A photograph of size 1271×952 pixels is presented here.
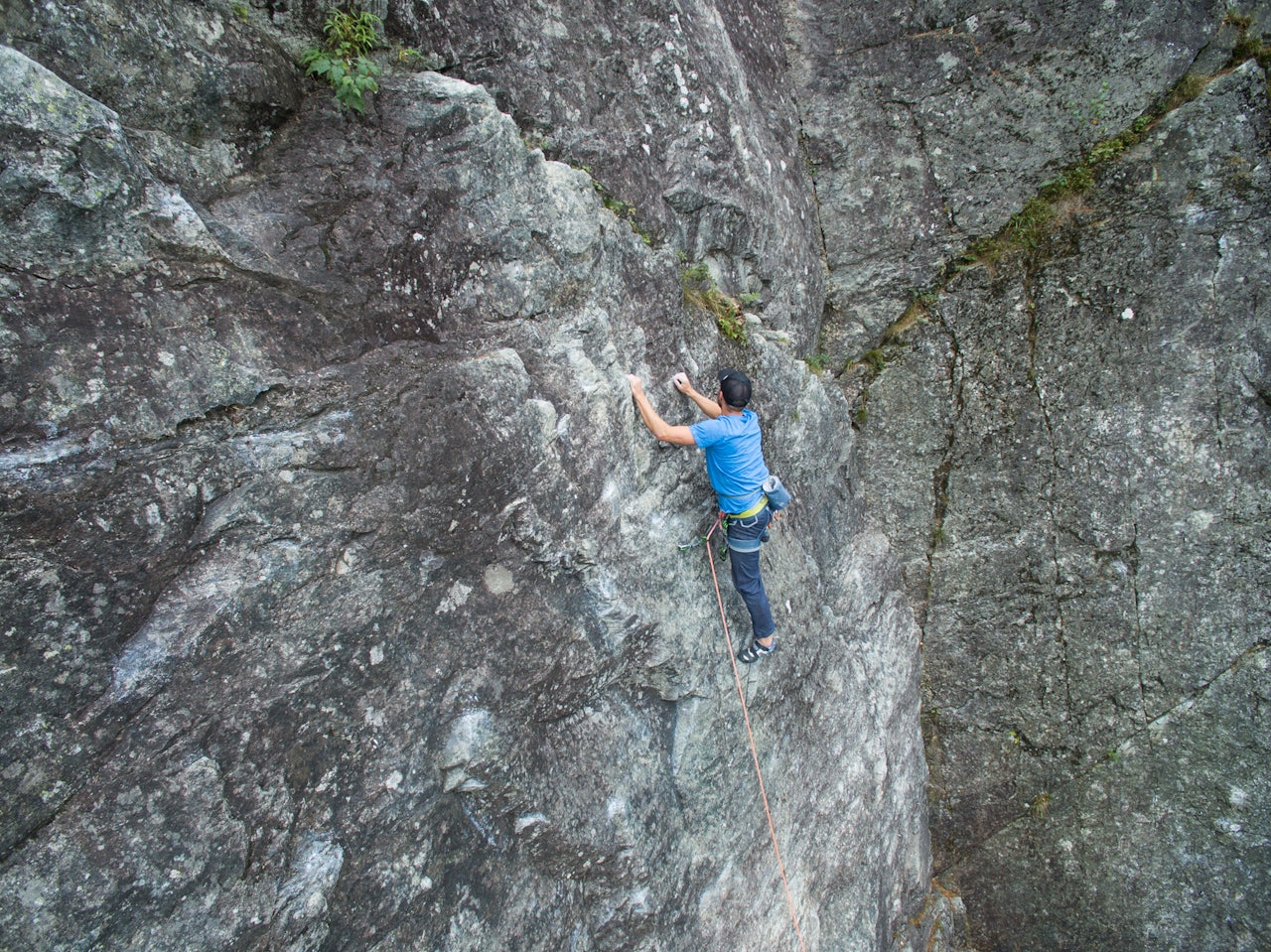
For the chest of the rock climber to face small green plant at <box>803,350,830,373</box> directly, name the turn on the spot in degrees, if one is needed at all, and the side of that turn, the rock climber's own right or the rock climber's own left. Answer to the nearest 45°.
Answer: approximately 90° to the rock climber's own right

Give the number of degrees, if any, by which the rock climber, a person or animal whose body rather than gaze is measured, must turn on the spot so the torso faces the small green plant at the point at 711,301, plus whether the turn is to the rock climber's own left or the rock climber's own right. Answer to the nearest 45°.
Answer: approximately 45° to the rock climber's own right

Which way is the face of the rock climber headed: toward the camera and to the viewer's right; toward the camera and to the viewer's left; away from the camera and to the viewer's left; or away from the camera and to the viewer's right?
away from the camera and to the viewer's left

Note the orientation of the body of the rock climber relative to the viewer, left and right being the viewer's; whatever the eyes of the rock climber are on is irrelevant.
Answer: facing away from the viewer and to the left of the viewer
